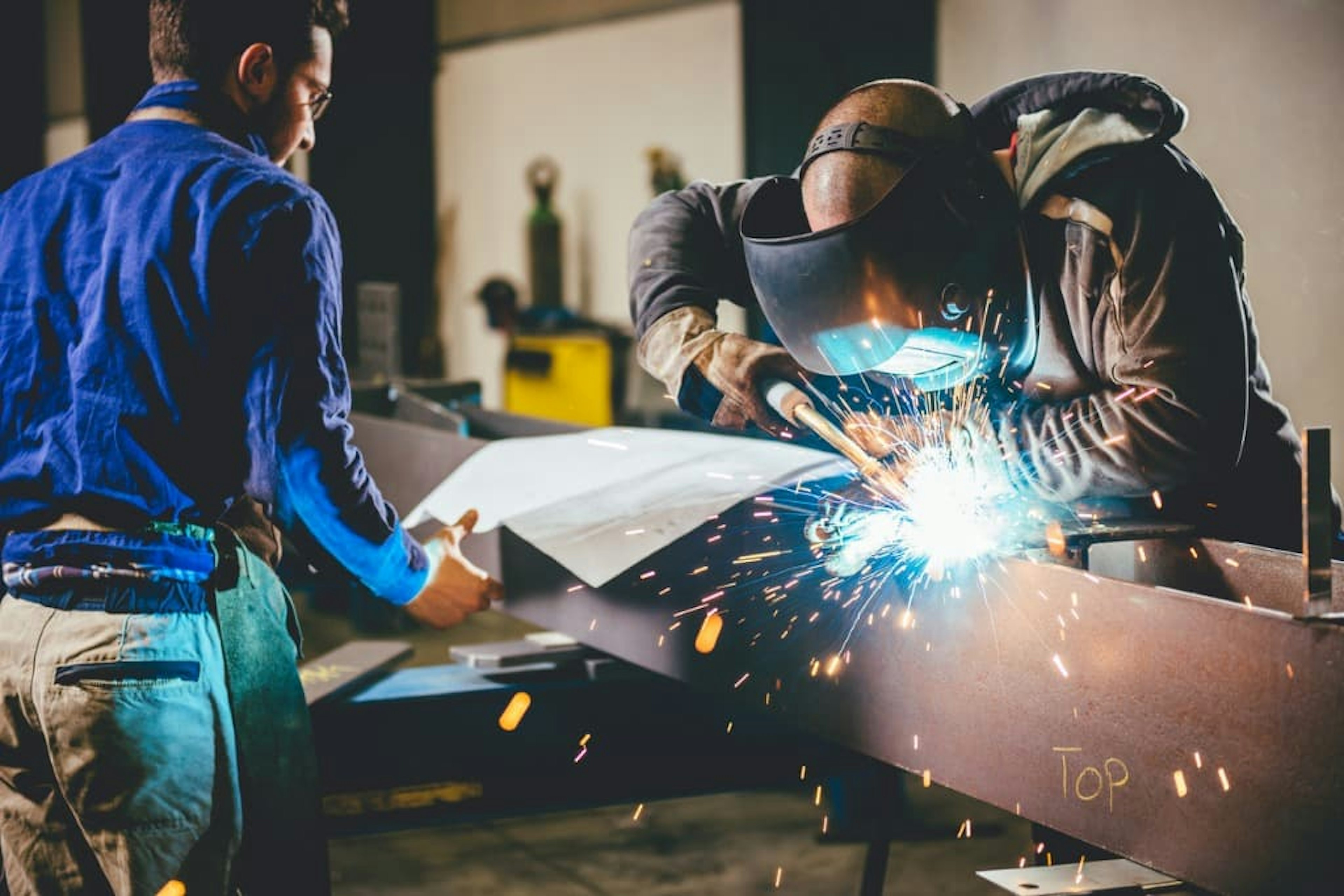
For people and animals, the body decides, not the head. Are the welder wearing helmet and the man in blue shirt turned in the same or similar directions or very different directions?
very different directions

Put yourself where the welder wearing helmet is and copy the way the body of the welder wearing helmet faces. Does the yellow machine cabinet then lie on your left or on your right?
on your right

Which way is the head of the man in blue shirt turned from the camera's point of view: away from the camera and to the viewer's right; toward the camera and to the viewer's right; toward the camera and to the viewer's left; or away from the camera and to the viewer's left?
away from the camera and to the viewer's right

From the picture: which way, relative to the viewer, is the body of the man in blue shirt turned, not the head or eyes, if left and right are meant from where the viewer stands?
facing away from the viewer and to the right of the viewer

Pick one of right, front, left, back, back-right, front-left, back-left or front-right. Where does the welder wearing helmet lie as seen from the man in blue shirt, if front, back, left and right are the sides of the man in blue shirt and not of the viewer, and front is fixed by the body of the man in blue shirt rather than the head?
front-right

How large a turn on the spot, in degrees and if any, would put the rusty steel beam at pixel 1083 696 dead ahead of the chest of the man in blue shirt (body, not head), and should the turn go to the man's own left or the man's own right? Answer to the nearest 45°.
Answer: approximately 90° to the man's own right

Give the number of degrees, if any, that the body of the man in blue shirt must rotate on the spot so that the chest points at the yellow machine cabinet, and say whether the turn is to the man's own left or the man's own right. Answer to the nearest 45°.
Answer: approximately 45° to the man's own left
